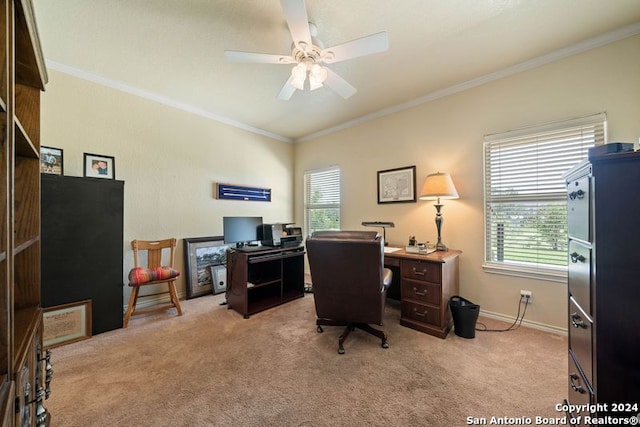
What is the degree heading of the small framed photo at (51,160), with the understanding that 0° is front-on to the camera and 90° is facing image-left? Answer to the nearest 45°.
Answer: approximately 315°

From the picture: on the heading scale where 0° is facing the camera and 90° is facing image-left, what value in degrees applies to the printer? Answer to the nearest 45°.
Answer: approximately 315°

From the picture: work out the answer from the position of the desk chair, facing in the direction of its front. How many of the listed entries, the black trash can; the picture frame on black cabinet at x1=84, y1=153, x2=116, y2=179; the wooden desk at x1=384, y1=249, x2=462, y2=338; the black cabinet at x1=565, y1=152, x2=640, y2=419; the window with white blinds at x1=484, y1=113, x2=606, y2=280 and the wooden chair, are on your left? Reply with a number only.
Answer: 2

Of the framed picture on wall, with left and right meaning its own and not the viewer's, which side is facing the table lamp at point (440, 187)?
left

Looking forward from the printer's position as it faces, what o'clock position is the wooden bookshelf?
The wooden bookshelf is roughly at 2 o'clock from the printer.

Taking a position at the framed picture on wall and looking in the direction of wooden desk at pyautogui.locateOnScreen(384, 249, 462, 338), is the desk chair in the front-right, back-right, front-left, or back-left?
front-right

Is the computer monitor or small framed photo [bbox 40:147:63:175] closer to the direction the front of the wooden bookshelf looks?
the computer monitor

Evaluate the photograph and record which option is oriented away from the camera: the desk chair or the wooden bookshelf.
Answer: the desk chair

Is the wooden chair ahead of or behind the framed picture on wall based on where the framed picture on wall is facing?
ahead

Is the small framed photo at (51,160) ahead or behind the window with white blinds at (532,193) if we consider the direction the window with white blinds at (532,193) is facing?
ahead

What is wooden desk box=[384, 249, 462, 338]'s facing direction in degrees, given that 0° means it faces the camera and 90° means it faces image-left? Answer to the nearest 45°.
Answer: approximately 45°

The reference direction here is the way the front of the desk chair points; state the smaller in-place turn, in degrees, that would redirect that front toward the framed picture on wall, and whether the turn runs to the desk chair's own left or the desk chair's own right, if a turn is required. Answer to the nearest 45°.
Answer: approximately 45° to the desk chair's own right

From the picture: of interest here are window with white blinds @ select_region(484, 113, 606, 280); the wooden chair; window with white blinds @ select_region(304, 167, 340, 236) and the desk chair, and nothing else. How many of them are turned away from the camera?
1

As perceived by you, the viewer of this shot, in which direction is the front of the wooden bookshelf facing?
facing to the right of the viewer

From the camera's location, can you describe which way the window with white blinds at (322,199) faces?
facing the viewer and to the left of the viewer
